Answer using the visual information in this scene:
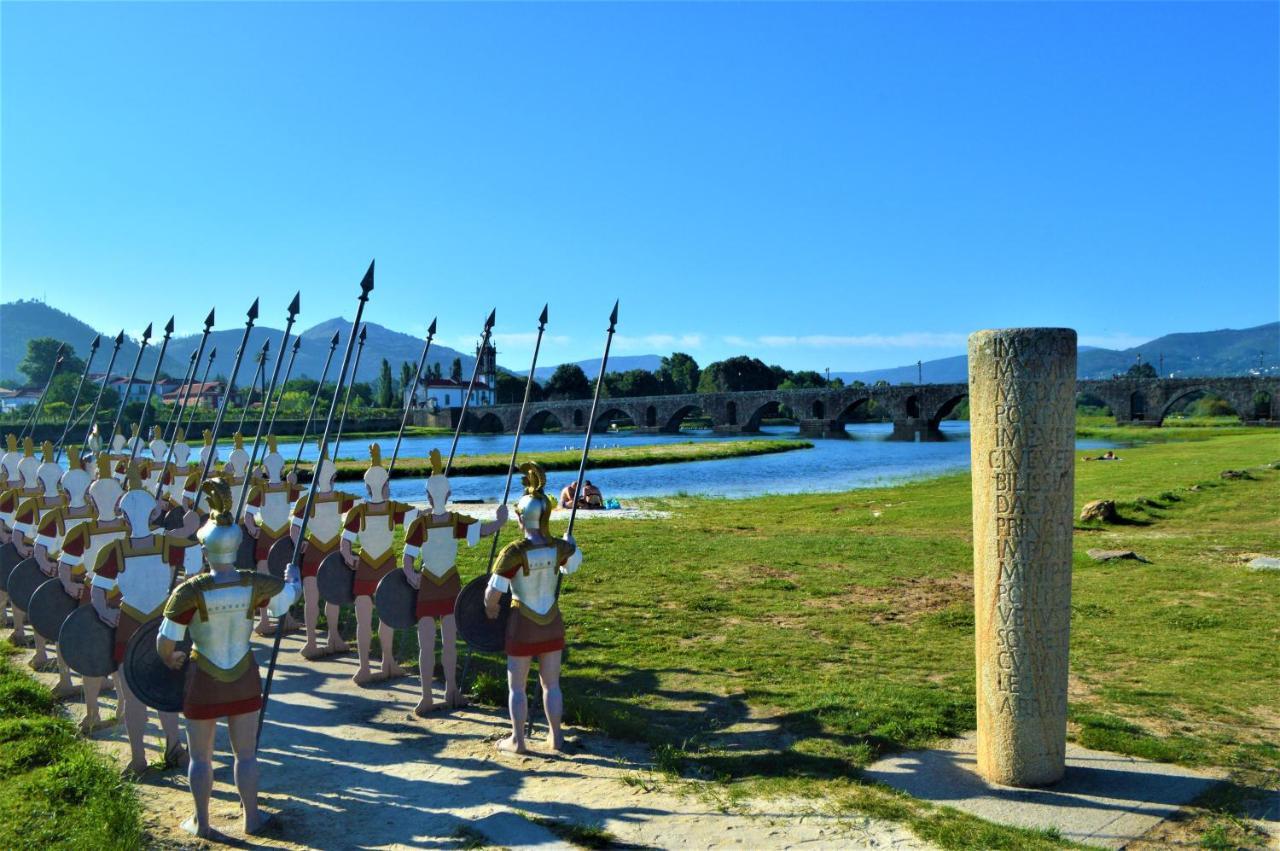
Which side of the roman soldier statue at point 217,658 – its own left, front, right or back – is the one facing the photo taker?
back

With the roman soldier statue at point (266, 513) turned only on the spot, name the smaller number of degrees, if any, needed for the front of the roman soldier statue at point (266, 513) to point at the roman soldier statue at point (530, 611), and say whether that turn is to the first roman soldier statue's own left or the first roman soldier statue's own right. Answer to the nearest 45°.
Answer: approximately 180°

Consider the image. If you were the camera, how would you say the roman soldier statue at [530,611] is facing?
facing away from the viewer and to the left of the viewer

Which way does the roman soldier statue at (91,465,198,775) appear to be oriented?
away from the camera

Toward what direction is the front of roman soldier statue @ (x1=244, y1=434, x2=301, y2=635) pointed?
away from the camera

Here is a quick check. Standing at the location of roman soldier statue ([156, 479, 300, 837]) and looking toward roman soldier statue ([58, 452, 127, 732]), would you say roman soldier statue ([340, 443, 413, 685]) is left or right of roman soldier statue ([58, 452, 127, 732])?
right

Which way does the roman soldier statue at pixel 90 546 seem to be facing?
away from the camera

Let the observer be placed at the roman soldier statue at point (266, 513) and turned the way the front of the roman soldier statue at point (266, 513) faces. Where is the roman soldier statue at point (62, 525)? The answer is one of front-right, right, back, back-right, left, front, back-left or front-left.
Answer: back-left

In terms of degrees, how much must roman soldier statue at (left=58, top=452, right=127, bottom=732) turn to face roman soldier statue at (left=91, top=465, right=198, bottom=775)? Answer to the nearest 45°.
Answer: approximately 180°
